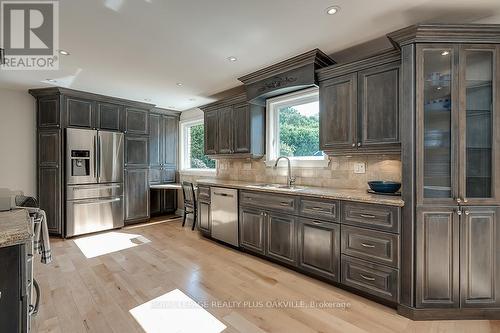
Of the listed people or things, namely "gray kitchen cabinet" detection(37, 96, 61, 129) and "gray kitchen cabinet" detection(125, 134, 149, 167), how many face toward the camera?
2

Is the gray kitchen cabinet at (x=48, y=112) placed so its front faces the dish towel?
yes

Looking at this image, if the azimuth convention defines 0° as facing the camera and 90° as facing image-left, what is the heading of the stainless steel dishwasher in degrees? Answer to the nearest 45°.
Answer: approximately 45°

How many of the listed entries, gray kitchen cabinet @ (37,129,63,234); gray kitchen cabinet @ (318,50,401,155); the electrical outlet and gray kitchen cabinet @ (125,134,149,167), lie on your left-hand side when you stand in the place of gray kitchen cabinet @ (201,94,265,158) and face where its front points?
2

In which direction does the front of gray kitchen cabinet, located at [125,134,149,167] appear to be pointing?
toward the camera

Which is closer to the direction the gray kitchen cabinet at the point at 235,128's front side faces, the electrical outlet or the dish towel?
the dish towel

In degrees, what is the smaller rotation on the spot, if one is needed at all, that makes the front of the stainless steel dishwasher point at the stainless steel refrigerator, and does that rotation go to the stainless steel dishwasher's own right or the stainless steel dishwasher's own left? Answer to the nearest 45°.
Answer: approximately 45° to the stainless steel dishwasher's own right

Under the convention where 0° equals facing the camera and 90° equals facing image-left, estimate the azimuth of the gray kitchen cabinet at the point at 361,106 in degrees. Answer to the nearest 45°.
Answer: approximately 45°

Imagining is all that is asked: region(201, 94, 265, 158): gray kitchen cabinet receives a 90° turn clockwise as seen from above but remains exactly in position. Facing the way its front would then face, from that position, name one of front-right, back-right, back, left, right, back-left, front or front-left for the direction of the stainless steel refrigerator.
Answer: front-left

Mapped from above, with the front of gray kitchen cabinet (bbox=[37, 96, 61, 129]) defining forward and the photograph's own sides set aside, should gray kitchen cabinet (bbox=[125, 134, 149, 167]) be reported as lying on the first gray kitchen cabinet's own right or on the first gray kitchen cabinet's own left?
on the first gray kitchen cabinet's own left

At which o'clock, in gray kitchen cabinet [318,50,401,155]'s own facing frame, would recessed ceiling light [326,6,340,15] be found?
The recessed ceiling light is roughly at 11 o'clock from the gray kitchen cabinet.

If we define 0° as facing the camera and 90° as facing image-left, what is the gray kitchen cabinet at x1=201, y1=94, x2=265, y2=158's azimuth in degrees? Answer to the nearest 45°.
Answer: approximately 45°

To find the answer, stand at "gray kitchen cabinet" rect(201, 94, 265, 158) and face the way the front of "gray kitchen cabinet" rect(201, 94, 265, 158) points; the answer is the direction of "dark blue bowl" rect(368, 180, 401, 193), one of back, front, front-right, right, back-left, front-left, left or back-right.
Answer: left
